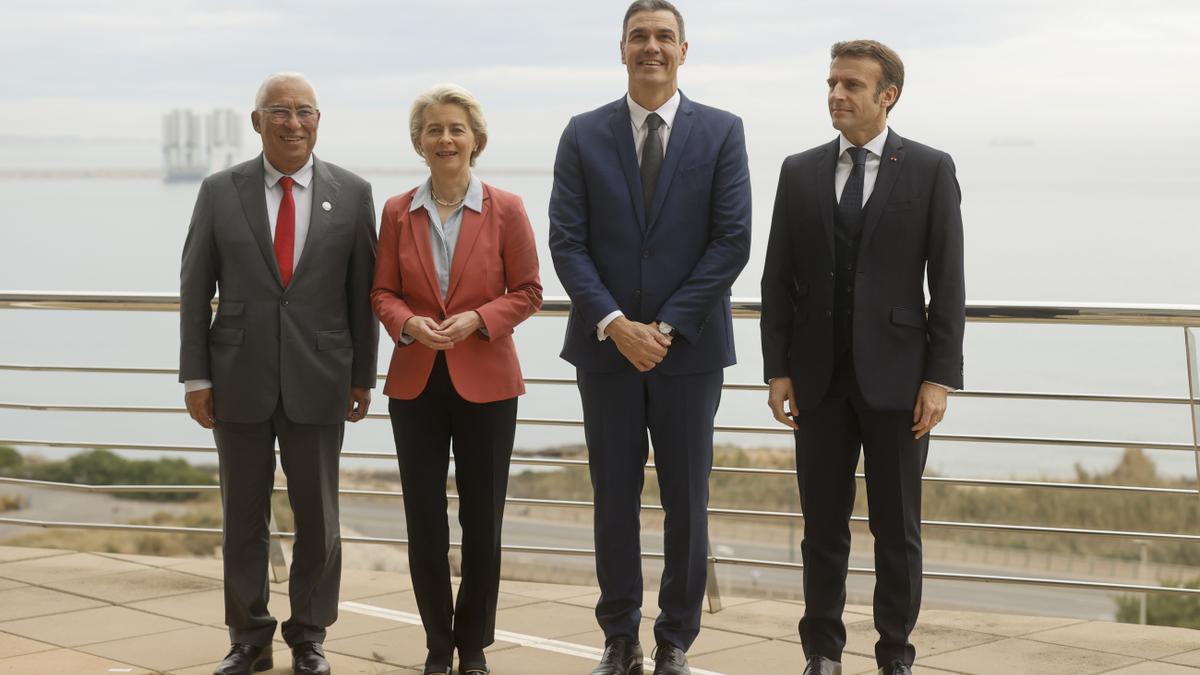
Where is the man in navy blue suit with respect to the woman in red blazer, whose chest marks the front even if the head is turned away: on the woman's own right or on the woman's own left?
on the woman's own left

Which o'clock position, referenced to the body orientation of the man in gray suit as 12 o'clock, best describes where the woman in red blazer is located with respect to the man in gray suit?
The woman in red blazer is roughly at 10 o'clock from the man in gray suit.

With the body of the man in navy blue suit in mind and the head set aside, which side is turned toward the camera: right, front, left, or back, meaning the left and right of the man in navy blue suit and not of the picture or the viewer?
front

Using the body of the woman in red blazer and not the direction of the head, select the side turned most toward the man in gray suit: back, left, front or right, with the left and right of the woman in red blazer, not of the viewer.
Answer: right

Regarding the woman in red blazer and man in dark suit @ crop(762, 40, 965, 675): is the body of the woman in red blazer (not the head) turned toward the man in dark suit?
no

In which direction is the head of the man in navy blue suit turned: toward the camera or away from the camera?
toward the camera

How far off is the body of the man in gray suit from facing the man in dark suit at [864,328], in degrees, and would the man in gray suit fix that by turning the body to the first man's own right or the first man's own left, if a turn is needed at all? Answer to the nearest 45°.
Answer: approximately 45° to the first man's own left

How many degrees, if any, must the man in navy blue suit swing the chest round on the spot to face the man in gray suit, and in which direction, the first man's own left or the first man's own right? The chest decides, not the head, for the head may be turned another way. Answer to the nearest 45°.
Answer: approximately 90° to the first man's own right

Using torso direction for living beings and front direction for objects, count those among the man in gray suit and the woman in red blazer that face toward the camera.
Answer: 2

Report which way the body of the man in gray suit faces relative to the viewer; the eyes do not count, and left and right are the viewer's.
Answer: facing the viewer

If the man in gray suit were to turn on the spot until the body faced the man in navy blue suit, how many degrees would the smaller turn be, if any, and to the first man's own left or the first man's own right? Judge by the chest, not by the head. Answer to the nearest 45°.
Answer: approximately 90° to the first man's own left
